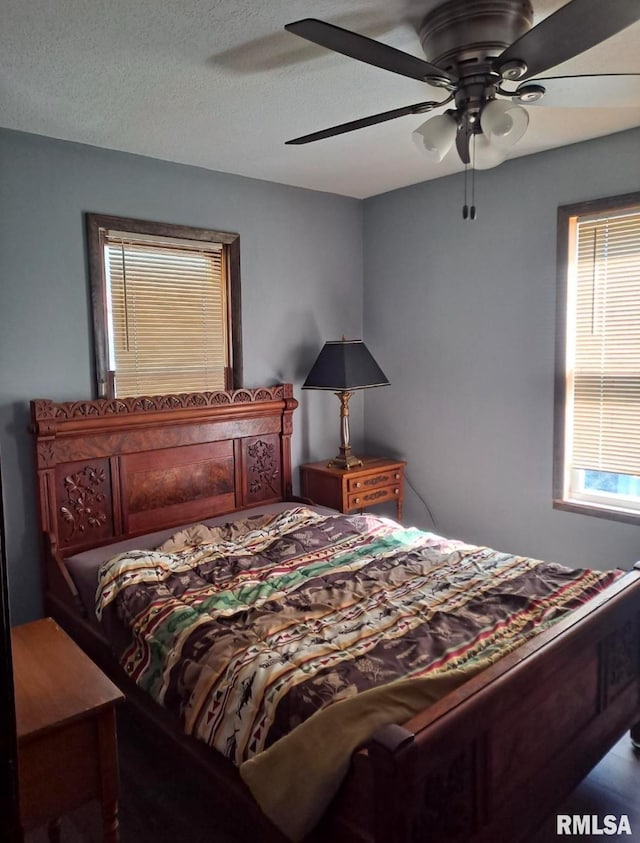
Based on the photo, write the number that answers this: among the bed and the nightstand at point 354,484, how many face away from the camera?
0

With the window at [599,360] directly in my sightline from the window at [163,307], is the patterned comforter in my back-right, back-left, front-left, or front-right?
front-right

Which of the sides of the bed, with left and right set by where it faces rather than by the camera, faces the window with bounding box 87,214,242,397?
back

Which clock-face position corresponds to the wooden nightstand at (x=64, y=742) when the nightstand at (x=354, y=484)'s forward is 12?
The wooden nightstand is roughly at 2 o'clock from the nightstand.

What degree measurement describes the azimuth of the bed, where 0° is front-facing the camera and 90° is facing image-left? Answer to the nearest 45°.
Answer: approximately 315°

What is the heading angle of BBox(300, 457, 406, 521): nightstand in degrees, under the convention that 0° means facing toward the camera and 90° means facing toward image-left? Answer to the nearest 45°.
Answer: approximately 315°

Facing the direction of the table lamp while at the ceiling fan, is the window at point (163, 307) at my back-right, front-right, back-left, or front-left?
front-left

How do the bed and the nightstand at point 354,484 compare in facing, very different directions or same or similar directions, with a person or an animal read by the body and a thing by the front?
same or similar directions
